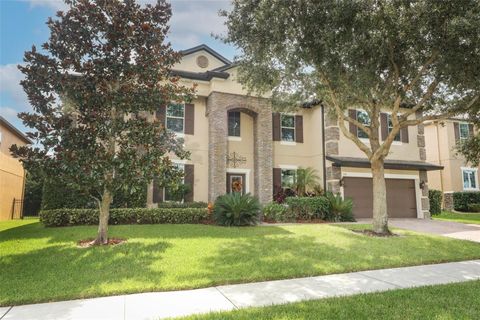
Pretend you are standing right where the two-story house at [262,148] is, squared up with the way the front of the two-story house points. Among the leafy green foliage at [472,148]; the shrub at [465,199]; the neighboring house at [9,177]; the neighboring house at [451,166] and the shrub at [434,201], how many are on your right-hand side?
1

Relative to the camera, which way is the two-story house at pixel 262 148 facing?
toward the camera

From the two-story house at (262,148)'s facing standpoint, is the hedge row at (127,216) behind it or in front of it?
in front

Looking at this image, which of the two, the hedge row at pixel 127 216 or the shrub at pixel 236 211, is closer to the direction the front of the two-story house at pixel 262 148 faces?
the shrub

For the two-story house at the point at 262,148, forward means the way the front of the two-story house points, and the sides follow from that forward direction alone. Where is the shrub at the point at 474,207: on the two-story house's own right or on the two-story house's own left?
on the two-story house's own left

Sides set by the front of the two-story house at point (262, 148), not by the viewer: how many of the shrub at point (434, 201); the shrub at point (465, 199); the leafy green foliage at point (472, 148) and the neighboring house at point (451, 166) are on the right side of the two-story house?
0

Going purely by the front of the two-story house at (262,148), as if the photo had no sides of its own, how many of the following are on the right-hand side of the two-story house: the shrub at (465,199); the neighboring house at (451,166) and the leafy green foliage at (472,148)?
0

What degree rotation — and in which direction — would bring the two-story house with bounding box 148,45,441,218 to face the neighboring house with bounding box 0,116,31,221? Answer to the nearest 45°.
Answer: approximately 90° to its right

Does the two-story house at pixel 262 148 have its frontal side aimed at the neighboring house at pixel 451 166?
no

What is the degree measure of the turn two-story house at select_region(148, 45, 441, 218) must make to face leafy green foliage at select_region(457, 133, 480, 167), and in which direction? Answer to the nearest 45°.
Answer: approximately 90° to its left

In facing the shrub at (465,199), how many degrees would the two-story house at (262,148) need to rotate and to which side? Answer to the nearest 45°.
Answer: approximately 135° to its left

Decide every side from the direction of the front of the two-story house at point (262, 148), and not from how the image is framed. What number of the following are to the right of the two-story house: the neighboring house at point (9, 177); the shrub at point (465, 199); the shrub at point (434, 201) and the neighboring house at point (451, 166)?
1

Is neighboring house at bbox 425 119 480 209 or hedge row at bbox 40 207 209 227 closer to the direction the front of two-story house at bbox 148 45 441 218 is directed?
the hedge row
